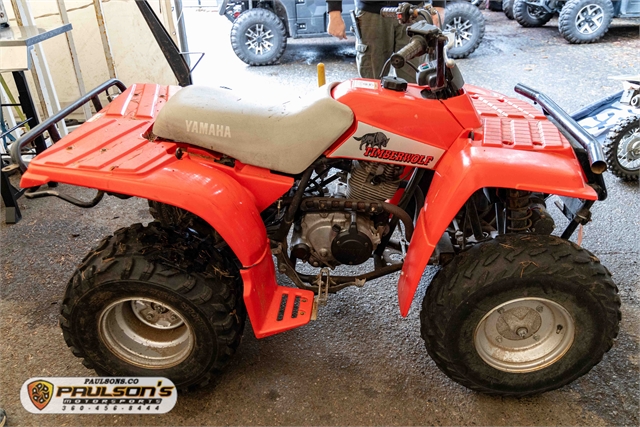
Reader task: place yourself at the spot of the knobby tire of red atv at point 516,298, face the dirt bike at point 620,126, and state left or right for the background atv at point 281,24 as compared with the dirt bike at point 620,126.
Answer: left

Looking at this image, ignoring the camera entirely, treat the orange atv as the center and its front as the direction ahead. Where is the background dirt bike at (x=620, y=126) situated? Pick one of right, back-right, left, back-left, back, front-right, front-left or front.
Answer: front-left

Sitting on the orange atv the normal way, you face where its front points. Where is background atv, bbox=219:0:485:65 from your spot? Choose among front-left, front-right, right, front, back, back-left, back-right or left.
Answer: left

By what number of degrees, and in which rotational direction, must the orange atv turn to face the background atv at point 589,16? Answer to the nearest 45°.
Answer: approximately 45° to its left

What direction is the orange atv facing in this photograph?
to the viewer's right
